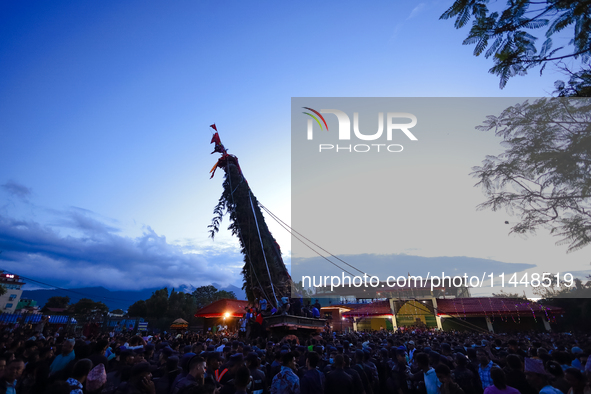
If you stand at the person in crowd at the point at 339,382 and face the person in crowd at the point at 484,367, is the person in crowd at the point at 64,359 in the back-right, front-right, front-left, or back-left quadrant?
back-left

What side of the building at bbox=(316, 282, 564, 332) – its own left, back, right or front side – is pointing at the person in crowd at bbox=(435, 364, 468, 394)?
front

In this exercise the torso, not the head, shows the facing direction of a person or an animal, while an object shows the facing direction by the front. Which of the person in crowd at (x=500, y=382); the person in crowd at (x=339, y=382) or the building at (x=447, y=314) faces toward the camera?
the building

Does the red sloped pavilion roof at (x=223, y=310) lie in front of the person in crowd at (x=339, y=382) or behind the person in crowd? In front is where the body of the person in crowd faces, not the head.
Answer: in front

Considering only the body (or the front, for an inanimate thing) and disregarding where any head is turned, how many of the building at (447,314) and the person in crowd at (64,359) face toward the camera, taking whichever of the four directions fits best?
1

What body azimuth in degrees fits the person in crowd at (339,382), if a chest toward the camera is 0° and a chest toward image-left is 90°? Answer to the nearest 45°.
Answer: approximately 180°

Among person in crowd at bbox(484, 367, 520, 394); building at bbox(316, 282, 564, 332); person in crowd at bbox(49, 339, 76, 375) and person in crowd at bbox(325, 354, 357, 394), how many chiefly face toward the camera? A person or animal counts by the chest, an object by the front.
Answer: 1

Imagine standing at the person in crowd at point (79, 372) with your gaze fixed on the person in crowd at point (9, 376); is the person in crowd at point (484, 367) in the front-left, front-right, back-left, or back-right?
back-right

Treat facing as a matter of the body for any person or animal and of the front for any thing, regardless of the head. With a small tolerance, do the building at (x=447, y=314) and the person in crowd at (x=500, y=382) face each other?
yes

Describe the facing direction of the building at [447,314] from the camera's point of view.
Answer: facing the viewer

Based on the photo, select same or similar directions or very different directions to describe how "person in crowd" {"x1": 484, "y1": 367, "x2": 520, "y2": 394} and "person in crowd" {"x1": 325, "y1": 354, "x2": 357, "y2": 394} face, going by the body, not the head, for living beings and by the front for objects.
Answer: same or similar directions

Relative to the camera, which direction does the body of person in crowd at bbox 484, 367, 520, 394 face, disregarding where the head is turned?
away from the camera

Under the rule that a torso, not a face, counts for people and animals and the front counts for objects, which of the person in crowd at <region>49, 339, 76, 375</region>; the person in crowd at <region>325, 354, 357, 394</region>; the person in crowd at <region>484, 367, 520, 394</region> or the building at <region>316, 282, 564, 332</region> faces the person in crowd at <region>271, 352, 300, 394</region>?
the building

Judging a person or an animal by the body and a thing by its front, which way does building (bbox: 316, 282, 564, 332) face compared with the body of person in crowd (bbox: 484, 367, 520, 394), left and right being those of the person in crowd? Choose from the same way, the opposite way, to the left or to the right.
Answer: the opposite way

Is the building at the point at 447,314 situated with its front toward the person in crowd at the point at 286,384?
yes

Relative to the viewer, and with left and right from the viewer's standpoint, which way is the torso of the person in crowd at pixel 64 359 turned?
facing away from the viewer and to the right of the viewer
